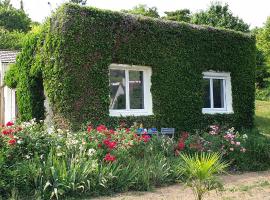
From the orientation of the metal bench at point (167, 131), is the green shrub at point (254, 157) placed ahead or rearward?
ahead

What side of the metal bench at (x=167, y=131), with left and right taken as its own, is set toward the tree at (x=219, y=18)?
back

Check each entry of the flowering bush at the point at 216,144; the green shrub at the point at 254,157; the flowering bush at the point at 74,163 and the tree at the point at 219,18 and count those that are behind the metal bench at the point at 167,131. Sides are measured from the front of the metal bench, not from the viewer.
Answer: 1

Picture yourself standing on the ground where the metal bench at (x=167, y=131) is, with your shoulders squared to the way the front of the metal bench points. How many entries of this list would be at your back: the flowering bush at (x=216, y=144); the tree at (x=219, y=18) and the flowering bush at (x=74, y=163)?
1

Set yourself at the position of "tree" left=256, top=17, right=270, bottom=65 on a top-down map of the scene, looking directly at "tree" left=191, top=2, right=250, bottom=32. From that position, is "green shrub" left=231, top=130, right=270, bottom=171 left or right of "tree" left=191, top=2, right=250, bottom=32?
left

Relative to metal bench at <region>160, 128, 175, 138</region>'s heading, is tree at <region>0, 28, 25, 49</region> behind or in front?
behind

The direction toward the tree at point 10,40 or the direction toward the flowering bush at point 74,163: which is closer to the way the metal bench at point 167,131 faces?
the flowering bush

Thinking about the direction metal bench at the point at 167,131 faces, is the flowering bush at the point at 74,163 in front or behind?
in front

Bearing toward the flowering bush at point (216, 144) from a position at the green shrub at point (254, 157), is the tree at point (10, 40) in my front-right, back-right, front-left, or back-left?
front-right

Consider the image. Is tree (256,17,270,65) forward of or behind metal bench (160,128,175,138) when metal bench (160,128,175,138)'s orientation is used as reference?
behind

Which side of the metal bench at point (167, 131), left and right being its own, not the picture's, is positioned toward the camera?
front
